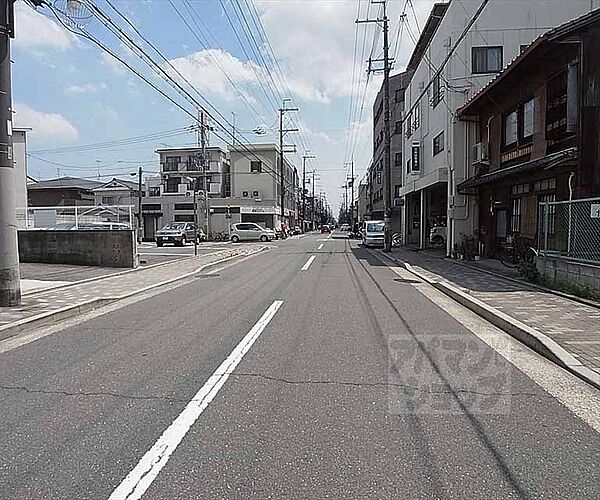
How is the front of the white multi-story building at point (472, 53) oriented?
to the viewer's left

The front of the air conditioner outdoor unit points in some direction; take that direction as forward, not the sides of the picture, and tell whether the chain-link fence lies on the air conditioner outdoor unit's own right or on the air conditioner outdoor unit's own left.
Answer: on the air conditioner outdoor unit's own left

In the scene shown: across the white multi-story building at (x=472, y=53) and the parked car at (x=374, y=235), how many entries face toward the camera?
1

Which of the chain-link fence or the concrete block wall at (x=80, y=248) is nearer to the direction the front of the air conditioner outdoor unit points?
the concrete block wall

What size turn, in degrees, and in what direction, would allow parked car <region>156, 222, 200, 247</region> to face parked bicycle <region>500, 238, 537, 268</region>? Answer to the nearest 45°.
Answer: approximately 90° to its left

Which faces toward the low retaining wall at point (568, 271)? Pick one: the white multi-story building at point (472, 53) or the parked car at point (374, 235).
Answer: the parked car

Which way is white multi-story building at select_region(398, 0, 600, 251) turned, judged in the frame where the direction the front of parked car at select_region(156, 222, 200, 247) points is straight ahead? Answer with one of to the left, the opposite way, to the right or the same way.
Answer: to the right
